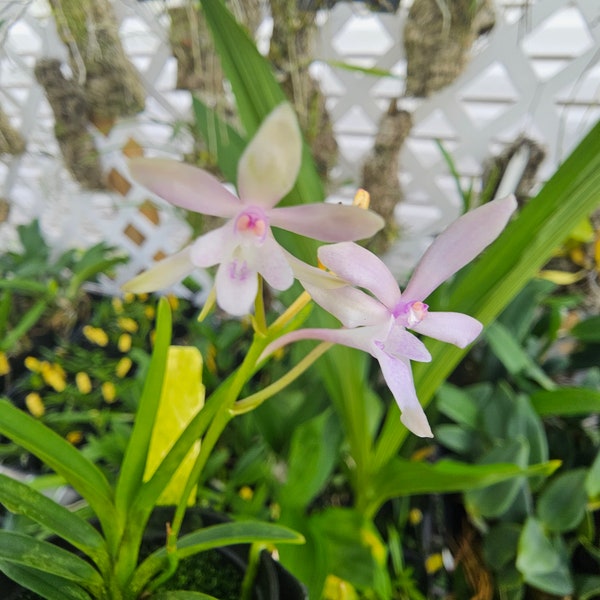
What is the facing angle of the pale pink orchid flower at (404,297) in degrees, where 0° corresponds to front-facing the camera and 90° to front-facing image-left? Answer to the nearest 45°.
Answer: approximately 315°

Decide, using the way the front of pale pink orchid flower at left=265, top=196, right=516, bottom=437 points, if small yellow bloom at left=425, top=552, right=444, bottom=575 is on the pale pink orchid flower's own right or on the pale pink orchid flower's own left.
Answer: on the pale pink orchid flower's own left

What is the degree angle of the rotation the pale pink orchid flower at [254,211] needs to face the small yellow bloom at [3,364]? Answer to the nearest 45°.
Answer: approximately 135° to its right

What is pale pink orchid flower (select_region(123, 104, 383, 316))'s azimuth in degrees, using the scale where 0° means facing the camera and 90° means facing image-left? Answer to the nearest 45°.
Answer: approximately 0°

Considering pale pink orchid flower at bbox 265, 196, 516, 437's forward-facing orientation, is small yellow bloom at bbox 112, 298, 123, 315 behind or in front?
behind
